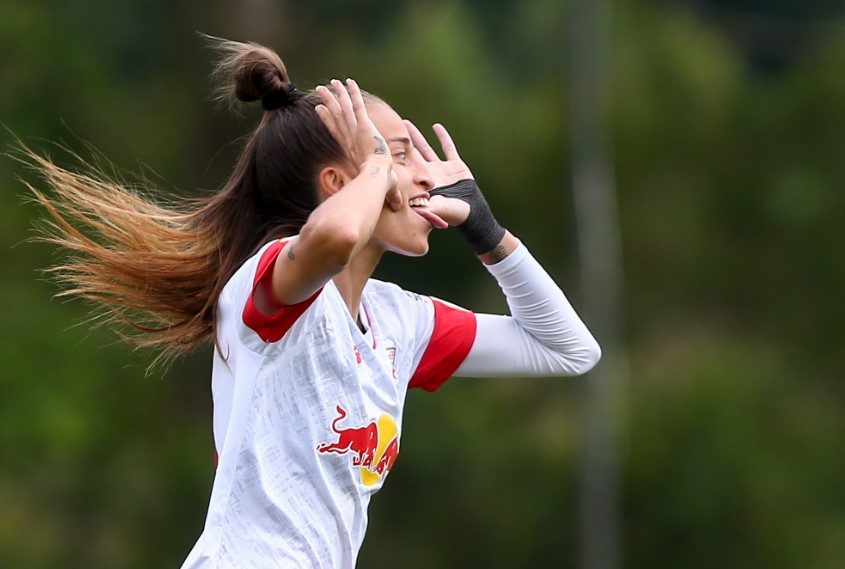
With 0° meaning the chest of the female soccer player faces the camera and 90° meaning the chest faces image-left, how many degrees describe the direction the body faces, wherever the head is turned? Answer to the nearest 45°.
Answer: approximately 315°
